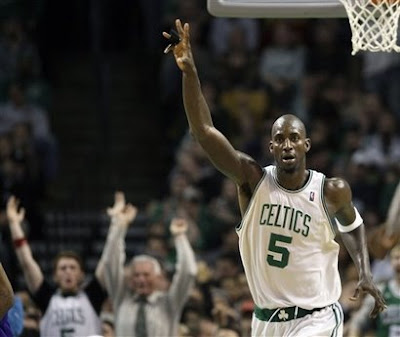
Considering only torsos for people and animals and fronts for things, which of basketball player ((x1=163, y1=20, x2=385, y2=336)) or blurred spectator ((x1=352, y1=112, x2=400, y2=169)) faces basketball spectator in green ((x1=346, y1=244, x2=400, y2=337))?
the blurred spectator

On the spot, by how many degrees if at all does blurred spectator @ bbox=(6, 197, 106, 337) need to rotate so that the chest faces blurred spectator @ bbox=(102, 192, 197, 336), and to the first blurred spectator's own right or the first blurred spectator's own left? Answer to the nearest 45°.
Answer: approximately 90° to the first blurred spectator's own left

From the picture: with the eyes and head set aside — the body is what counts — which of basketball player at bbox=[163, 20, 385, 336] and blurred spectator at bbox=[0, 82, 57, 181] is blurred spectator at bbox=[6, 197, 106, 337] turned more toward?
the basketball player

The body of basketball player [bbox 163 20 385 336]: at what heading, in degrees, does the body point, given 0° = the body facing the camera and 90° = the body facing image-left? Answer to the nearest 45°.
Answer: approximately 0°

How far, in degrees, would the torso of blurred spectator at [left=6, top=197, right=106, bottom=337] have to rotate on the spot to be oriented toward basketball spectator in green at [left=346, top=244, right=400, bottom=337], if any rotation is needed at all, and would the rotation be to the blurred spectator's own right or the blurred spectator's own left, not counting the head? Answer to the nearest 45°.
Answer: approximately 90° to the blurred spectator's own left
